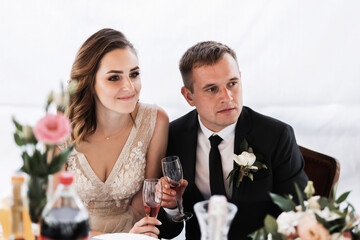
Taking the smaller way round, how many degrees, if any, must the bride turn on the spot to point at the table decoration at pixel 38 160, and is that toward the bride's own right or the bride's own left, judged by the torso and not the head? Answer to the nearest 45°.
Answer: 0° — they already face it

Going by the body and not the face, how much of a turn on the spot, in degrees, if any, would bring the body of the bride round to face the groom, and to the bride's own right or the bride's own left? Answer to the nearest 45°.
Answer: approximately 45° to the bride's own left

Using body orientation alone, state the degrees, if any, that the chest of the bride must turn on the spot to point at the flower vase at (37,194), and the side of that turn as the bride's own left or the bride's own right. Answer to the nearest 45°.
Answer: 0° — they already face it

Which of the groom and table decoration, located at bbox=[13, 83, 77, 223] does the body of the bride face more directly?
the table decoration

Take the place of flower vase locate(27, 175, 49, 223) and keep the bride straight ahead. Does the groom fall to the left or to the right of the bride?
right

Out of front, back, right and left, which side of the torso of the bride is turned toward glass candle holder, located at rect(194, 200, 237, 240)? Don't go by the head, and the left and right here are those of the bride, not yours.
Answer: front

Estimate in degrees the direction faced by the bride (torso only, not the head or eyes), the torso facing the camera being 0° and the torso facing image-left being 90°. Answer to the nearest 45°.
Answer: approximately 0°

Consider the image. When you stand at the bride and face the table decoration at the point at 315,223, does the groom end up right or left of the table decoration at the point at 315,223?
left
